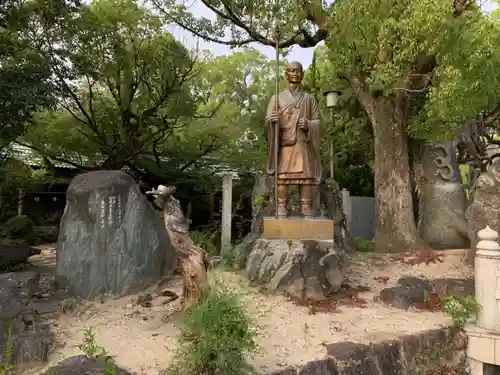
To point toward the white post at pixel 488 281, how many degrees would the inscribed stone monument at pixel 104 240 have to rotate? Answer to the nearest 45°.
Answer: approximately 45° to its left

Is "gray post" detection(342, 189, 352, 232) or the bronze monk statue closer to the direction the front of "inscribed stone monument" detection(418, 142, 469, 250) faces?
the bronze monk statue

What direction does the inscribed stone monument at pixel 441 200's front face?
toward the camera

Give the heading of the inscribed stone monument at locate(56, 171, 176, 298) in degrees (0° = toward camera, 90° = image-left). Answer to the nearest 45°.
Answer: approximately 0°

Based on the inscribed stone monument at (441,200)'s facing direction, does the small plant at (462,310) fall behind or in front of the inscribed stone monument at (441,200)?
in front

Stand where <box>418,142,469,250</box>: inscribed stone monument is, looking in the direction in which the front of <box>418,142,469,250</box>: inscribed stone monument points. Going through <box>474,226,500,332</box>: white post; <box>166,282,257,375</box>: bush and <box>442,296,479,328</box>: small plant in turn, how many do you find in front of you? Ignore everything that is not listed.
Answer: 3

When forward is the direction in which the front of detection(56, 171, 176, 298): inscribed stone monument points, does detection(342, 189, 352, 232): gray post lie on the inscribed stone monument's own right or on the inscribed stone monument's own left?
on the inscribed stone monument's own left

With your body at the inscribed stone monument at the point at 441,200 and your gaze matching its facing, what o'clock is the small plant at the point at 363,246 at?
The small plant is roughly at 2 o'clock from the inscribed stone monument.

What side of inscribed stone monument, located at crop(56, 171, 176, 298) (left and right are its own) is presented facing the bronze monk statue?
left

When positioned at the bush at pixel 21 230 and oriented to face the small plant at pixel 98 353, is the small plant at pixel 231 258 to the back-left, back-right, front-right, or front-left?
front-left

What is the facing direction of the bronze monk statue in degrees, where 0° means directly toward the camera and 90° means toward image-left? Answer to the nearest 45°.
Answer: approximately 0°

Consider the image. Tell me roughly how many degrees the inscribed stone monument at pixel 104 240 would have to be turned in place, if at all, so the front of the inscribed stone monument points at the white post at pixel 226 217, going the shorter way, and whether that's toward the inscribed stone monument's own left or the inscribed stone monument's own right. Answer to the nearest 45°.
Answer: approximately 135° to the inscribed stone monument's own left

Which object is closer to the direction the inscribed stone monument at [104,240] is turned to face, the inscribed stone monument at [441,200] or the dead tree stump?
the dead tree stump

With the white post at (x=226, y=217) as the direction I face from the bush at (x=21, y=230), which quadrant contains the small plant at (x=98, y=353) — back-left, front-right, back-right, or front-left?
front-right

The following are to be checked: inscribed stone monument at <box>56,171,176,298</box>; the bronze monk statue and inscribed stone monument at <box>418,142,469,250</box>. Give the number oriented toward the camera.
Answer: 3
